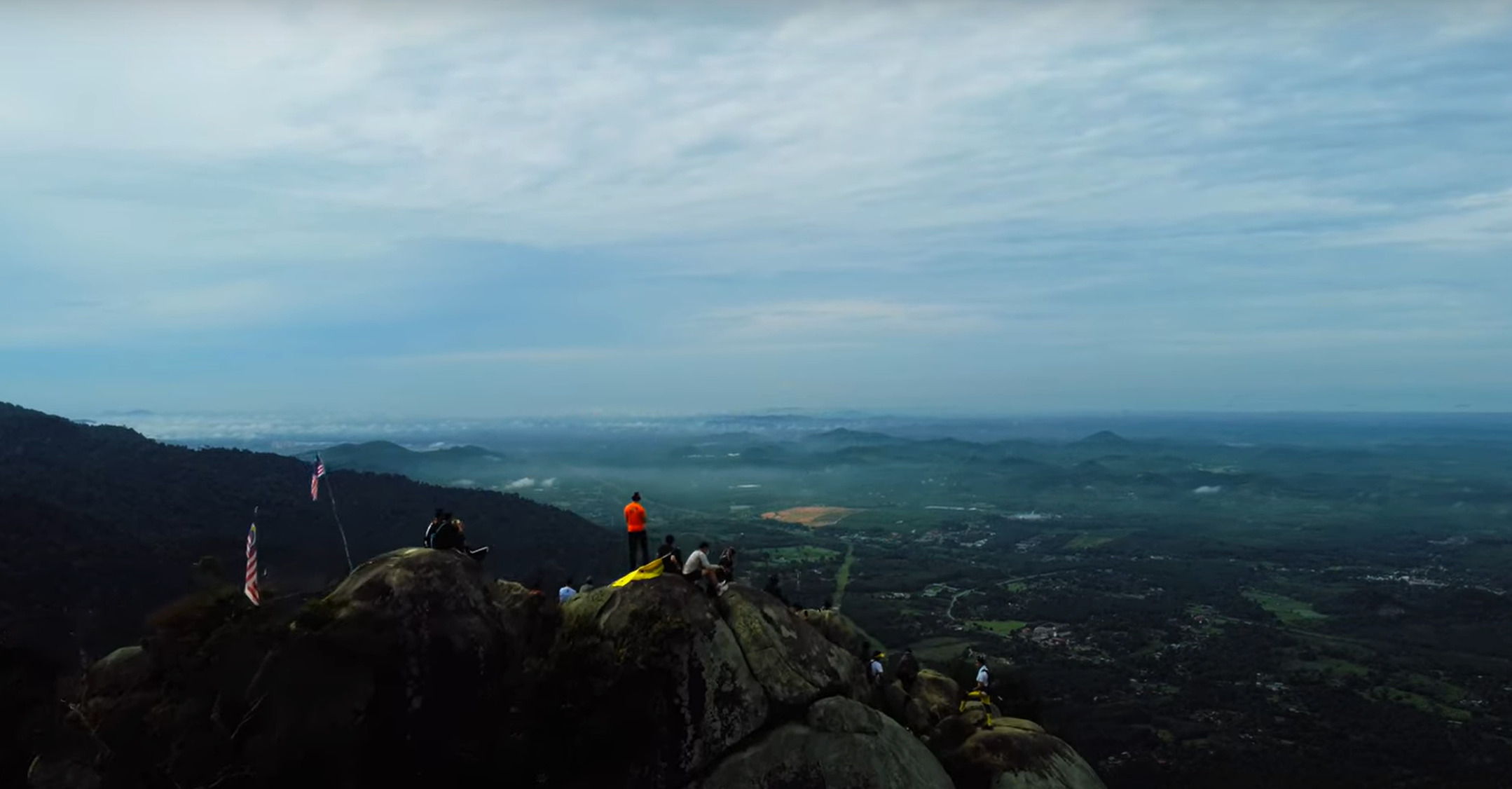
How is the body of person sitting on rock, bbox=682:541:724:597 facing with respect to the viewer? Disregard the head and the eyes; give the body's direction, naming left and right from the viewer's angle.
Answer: facing to the right of the viewer

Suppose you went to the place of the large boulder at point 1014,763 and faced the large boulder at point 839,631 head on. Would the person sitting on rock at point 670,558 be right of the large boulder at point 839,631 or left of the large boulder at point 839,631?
left

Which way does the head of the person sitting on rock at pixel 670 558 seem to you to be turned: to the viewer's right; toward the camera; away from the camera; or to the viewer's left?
away from the camera

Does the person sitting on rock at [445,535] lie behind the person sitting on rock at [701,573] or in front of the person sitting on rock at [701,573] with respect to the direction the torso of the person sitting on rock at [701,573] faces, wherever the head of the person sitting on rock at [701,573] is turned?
behind

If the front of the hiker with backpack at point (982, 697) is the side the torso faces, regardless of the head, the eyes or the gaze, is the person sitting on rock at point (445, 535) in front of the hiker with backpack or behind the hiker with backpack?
in front

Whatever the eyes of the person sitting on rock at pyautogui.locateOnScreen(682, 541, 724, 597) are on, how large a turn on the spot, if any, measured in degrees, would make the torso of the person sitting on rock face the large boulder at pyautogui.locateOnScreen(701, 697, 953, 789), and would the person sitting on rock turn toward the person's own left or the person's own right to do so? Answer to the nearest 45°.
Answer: approximately 45° to the person's own right

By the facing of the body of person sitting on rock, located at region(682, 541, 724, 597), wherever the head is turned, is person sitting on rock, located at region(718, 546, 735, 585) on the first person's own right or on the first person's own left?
on the first person's own left
